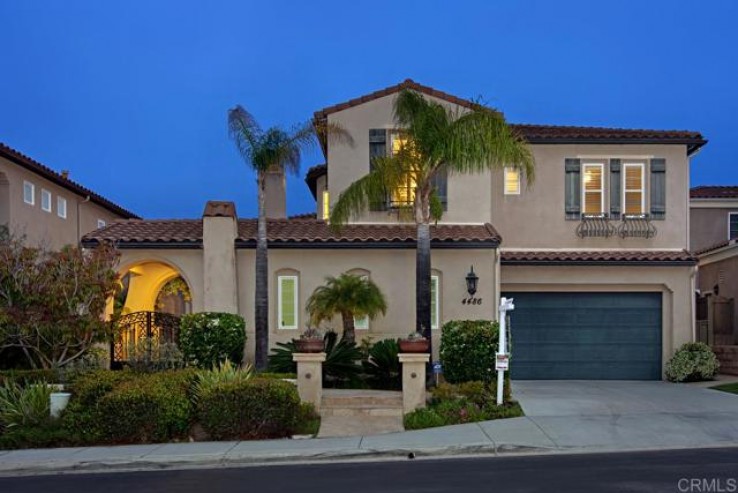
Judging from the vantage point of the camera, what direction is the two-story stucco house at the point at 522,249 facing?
facing the viewer

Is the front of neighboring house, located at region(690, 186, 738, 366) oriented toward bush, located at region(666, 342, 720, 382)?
yes

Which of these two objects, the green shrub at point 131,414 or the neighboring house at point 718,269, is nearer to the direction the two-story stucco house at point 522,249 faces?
the green shrub

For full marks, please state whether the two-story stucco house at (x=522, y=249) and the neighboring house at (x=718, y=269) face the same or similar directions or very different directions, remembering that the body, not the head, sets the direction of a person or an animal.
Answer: same or similar directions

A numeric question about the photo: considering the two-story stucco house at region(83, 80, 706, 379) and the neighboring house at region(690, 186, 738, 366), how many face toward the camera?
2

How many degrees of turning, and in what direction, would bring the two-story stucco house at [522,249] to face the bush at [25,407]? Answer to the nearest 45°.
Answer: approximately 45° to its right

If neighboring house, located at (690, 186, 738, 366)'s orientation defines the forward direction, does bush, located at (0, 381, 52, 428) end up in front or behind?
in front

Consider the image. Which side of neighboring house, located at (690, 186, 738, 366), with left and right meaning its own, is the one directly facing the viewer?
front

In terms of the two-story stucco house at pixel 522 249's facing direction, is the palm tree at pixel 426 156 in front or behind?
in front

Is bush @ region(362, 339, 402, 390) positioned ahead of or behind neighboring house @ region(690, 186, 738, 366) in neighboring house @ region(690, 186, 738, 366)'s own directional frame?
ahead
